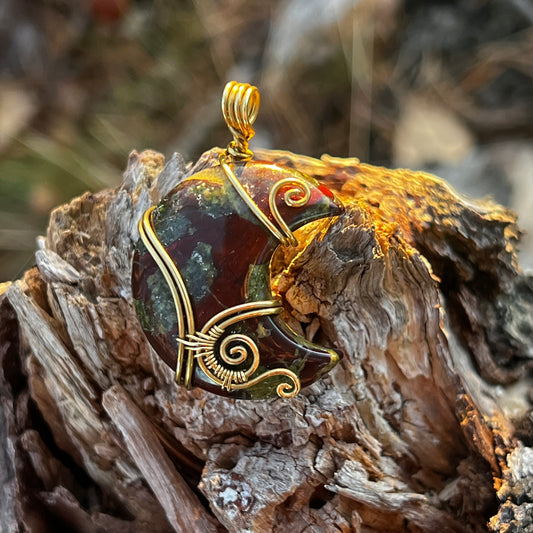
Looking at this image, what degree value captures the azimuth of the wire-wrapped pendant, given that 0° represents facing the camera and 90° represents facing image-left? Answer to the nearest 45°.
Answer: approximately 0°
